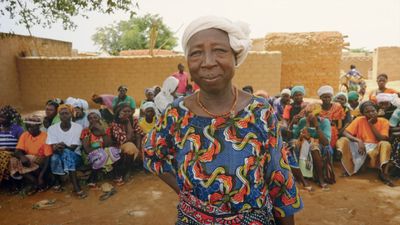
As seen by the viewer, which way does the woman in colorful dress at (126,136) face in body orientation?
toward the camera

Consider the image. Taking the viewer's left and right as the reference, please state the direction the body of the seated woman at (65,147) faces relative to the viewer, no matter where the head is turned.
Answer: facing the viewer

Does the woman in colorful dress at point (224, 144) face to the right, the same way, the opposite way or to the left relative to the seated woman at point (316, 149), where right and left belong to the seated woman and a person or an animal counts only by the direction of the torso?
the same way

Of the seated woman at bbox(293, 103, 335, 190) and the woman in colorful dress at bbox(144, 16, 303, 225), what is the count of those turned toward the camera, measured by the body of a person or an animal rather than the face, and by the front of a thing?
2

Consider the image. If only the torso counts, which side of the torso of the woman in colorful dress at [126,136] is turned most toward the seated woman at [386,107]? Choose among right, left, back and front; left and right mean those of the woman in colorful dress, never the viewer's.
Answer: left

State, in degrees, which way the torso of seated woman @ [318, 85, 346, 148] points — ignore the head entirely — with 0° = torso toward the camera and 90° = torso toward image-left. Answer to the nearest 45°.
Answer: approximately 45°

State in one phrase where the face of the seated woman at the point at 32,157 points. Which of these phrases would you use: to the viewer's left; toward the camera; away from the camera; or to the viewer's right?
toward the camera

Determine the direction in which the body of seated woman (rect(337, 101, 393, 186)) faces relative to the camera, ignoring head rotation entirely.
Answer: toward the camera

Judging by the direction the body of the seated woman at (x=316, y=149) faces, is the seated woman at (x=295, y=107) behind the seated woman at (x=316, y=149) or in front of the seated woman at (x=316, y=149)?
behind

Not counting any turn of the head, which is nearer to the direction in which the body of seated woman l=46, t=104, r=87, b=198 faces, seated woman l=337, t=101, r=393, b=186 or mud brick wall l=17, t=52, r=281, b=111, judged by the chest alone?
the seated woman

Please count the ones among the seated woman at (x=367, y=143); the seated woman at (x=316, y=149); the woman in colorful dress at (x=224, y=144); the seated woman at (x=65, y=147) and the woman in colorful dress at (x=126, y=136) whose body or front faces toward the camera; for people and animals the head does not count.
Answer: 5

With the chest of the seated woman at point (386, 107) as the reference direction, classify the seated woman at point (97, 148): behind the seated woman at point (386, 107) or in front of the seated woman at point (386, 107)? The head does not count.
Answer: in front

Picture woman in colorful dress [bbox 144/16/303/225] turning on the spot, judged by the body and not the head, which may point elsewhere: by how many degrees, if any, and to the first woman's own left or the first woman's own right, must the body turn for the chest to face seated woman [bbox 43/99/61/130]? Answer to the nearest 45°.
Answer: approximately 135° to the first woman's own right
